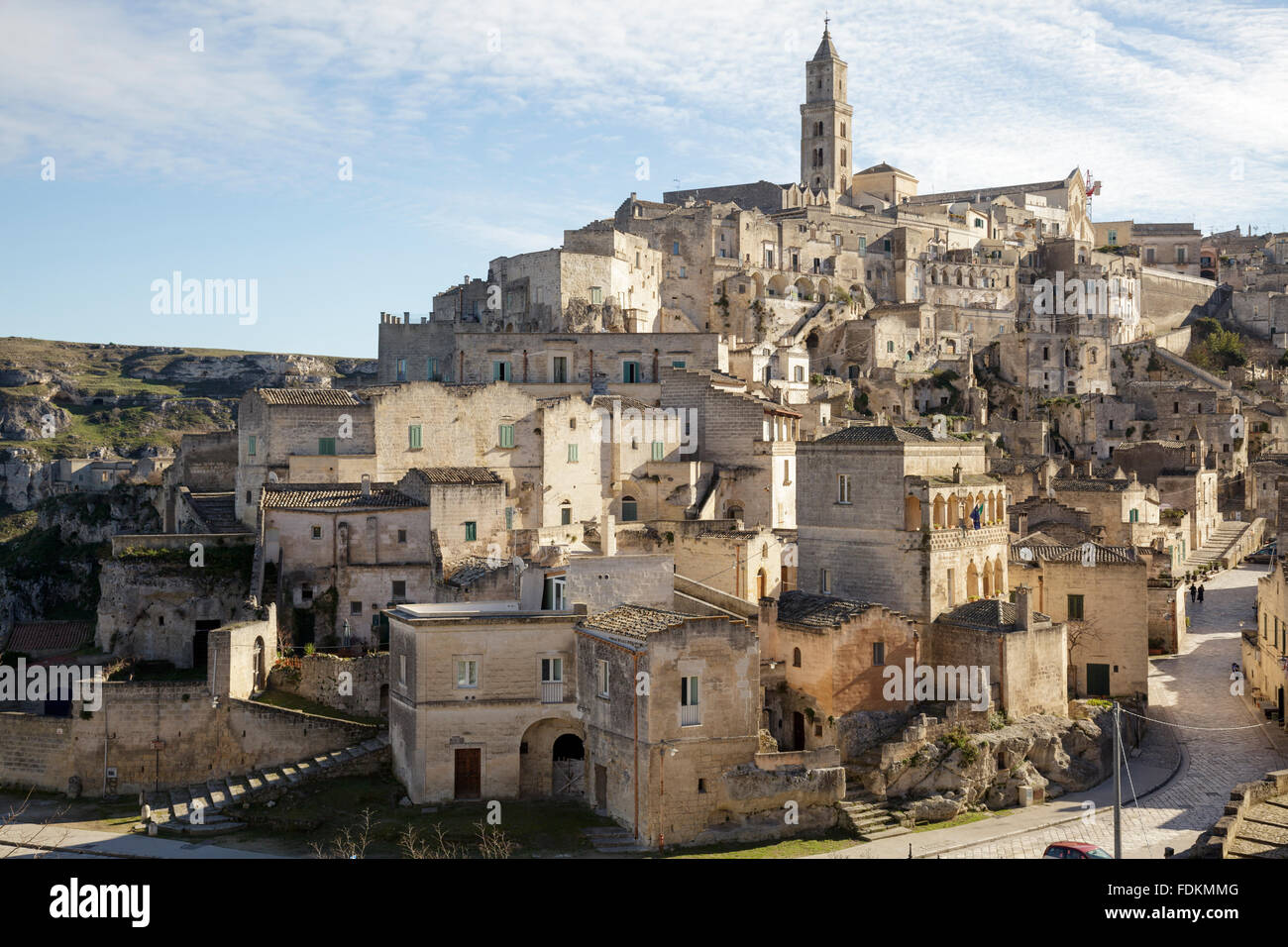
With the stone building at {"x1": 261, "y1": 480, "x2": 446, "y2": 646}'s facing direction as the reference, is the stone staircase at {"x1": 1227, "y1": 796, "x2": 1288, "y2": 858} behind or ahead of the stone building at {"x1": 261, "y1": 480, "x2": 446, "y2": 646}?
ahead

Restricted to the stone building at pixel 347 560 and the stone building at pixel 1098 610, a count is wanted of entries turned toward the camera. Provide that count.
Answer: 2

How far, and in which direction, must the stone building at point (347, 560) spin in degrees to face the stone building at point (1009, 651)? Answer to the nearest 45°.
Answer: approximately 45° to its left

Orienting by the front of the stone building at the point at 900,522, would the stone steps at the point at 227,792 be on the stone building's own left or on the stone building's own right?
on the stone building's own right

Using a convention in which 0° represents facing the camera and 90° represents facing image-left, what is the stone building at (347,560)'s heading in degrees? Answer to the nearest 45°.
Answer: approximately 0°

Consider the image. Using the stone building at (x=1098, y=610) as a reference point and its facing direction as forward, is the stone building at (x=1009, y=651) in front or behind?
in front

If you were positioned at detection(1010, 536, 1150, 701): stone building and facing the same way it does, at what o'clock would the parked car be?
The parked car is roughly at 12 o'clock from the stone building.
